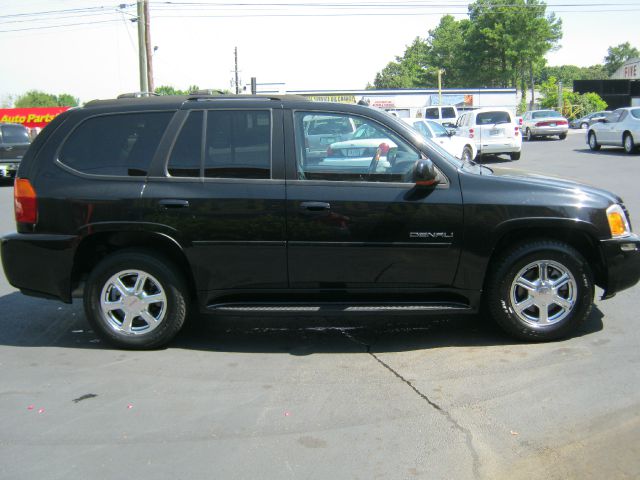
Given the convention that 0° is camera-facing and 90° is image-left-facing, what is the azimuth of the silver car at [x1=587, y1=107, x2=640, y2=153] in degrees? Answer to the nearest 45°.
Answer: approximately 135°

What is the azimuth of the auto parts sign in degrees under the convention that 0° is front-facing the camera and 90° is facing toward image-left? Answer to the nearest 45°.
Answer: approximately 0°

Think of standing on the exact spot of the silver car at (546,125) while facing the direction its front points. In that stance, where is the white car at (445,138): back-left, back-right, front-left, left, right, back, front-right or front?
back-left

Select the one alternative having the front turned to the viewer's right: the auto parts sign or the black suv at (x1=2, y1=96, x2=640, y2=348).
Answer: the black suv

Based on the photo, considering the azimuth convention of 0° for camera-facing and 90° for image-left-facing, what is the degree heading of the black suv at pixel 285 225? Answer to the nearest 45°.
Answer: approximately 270°

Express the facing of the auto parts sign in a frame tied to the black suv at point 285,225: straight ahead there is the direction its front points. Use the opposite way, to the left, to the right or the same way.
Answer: to the right

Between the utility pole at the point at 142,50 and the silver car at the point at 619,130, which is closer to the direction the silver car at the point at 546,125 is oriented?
the utility pole

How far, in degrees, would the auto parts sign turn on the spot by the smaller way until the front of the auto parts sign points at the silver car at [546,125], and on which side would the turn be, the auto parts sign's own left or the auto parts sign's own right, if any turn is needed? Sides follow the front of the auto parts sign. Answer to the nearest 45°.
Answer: approximately 45° to the auto parts sign's own left

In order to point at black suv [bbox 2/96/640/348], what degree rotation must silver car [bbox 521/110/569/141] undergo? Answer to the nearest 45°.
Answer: approximately 135° to its left

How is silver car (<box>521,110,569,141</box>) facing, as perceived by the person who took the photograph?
facing away from the viewer and to the left of the viewer

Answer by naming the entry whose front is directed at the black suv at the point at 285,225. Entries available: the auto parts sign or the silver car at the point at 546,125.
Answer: the auto parts sign
